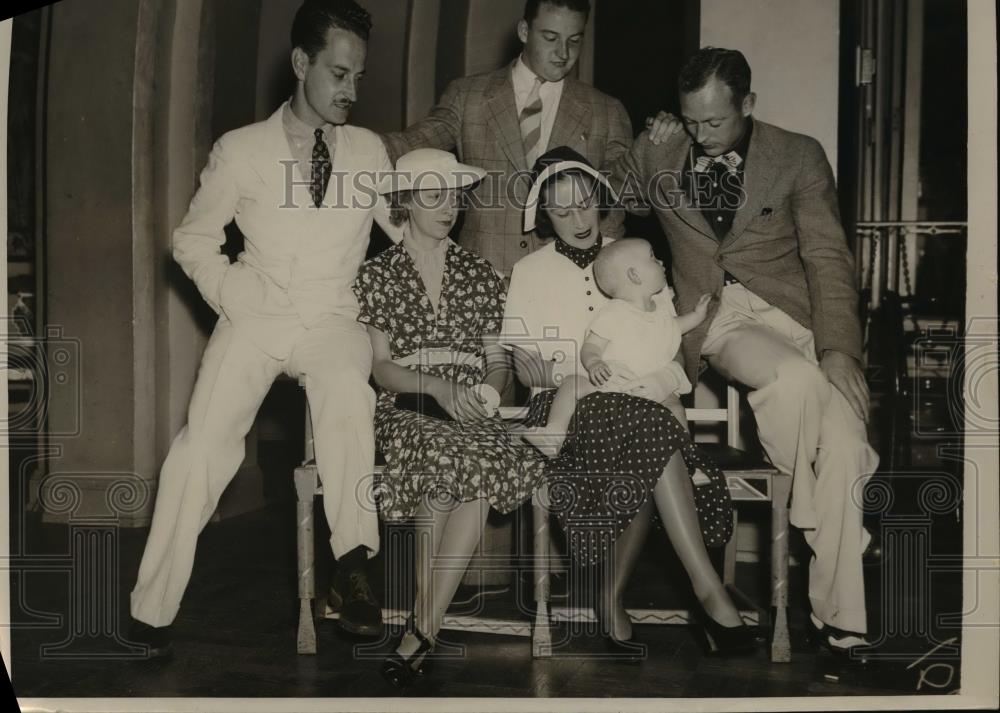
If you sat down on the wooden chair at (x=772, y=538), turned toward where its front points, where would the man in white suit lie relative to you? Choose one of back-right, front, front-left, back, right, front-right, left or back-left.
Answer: right

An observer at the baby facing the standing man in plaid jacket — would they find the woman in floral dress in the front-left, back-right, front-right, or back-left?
front-left

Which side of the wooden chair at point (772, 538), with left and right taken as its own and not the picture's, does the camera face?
front

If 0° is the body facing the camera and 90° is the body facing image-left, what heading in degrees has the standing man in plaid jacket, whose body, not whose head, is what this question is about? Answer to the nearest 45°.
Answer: approximately 0°

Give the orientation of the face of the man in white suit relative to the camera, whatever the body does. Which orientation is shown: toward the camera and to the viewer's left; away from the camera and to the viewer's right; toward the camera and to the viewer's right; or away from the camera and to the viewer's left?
toward the camera and to the viewer's right

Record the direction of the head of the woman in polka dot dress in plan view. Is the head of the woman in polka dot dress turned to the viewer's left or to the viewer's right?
to the viewer's right

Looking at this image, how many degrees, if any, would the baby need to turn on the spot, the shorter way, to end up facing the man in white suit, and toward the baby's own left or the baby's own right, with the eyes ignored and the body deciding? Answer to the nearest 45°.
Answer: approximately 135° to the baby's own right

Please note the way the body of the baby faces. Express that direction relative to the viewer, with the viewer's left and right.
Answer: facing the viewer and to the right of the viewer

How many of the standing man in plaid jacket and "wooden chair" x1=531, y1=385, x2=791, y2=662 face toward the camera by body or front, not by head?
2
